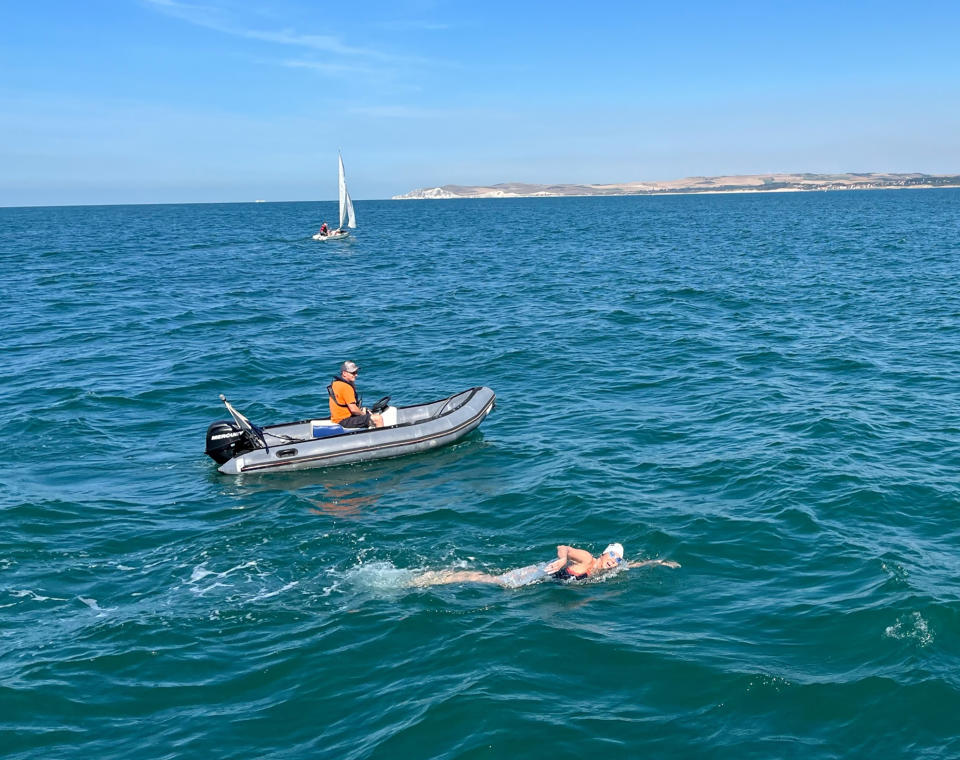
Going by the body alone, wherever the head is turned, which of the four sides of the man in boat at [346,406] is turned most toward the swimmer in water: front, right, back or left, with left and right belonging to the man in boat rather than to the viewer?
right

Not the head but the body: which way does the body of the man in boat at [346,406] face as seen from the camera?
to the viewer's right
